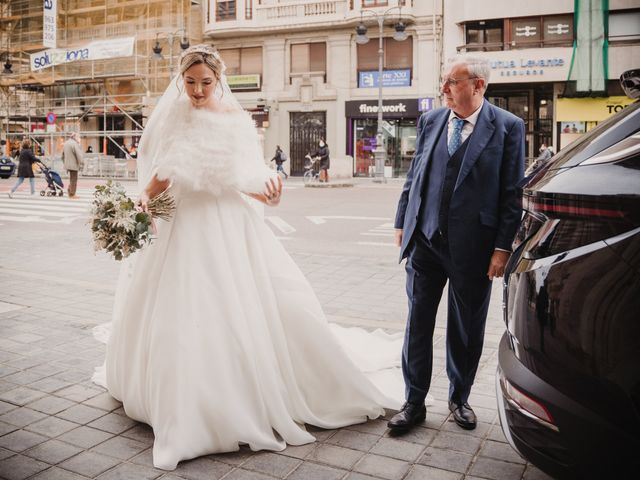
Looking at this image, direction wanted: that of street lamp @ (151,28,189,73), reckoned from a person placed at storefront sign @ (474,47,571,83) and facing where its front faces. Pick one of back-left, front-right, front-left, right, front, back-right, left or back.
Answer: right

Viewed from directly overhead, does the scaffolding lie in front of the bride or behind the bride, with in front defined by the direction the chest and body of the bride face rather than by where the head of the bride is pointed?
behind

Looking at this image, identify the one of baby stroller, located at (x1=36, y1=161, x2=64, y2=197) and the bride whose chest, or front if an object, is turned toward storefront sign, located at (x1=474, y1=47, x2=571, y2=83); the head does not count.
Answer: the baby stroller

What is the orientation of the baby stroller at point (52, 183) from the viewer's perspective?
to the viewer's right

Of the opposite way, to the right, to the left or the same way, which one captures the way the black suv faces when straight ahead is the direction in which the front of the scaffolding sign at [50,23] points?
to the left

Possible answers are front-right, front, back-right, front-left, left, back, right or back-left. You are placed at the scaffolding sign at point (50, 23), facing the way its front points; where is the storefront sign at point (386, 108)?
front-left

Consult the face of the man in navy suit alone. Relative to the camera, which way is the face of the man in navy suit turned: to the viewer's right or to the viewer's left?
to the viewer's left

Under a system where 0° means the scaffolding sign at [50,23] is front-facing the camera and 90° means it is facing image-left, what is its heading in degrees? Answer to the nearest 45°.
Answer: approximately 0°

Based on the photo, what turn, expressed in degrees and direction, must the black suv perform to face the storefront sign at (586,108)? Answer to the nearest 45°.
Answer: approximately 45° to its left
